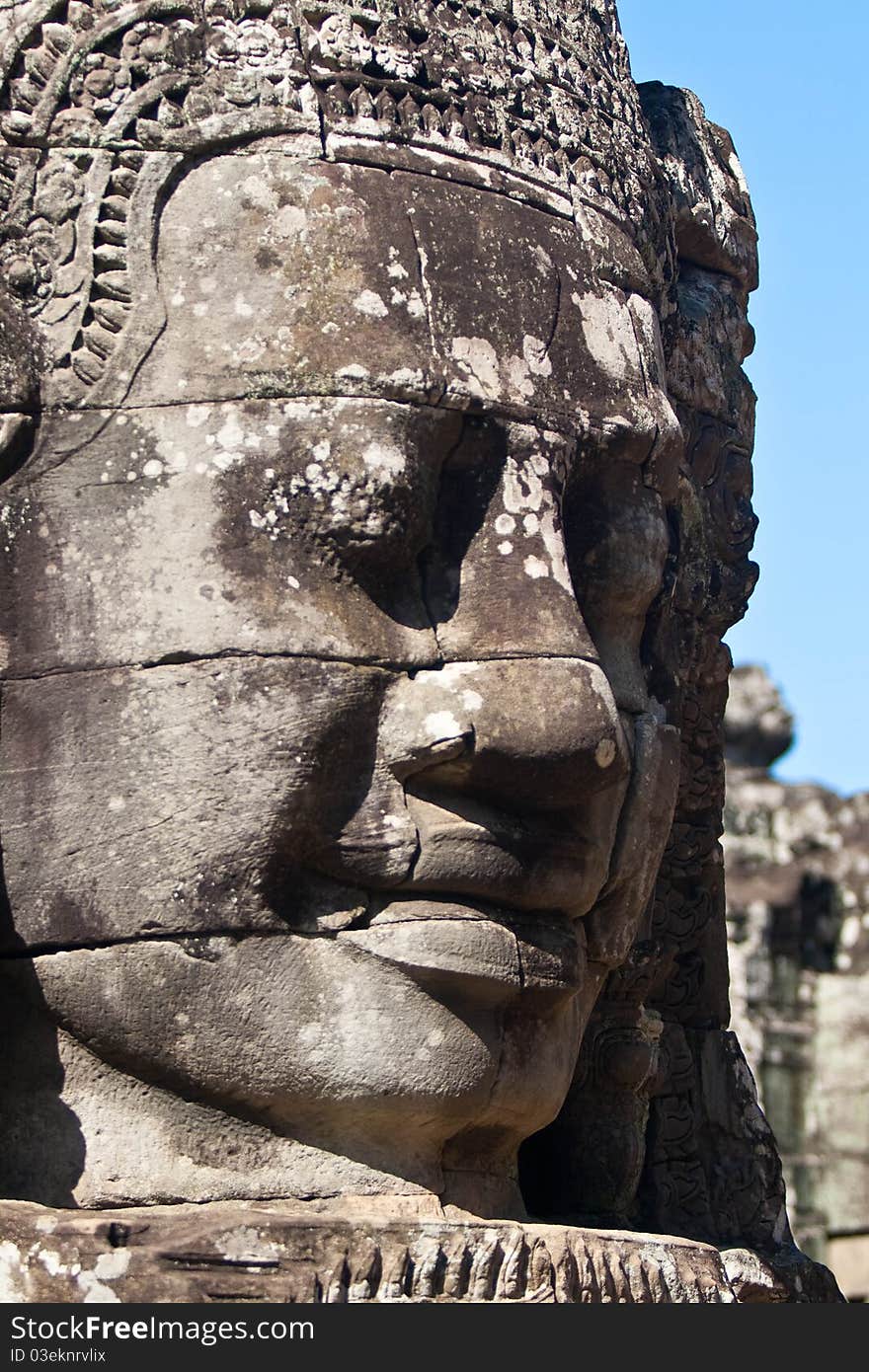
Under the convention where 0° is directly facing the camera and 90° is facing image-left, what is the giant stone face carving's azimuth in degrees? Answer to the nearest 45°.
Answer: approximately 315°
